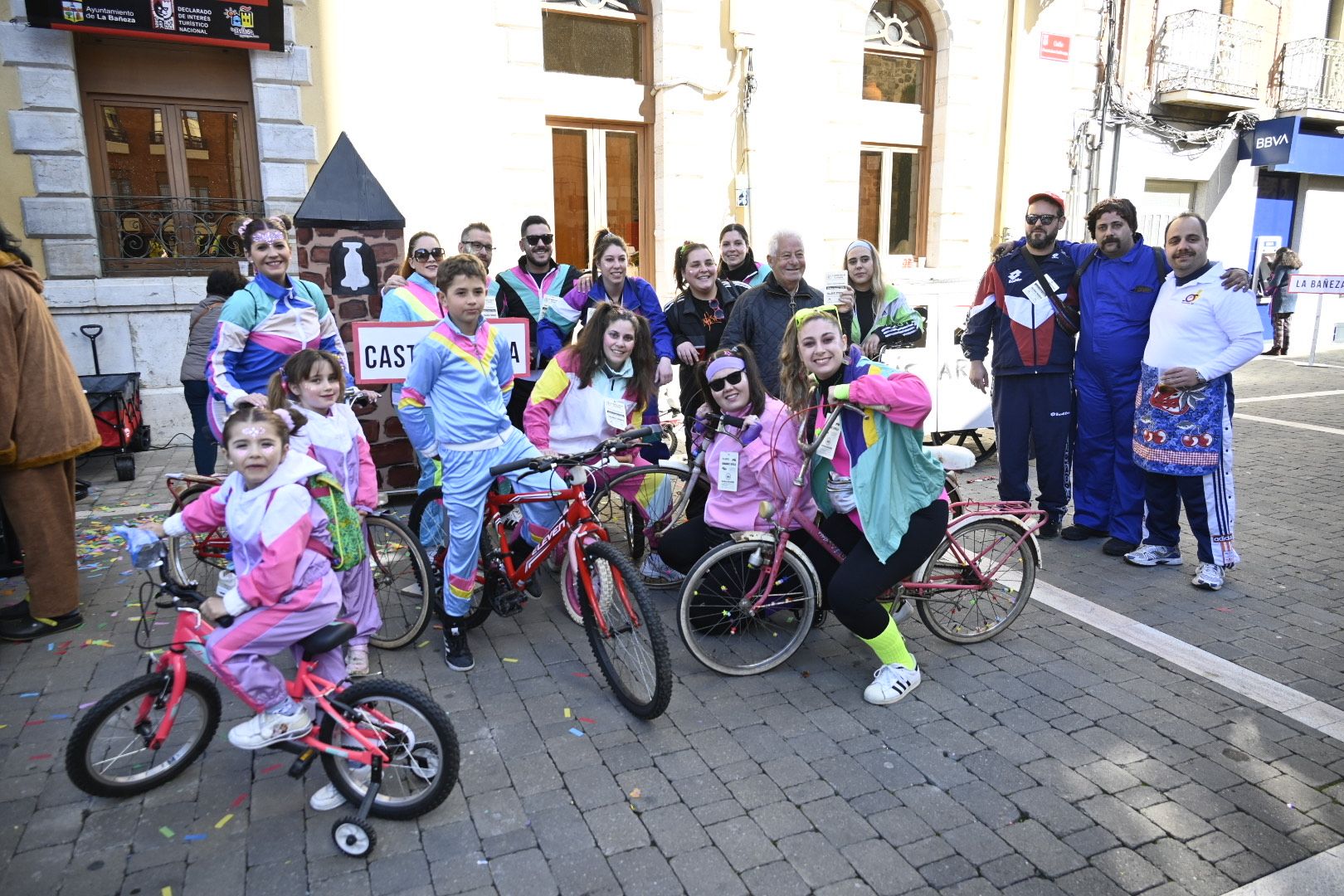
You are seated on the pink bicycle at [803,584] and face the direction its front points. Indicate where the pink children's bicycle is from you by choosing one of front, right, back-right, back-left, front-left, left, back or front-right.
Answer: front-left

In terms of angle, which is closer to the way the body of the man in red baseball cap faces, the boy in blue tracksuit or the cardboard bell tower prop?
the boy in blue tracksuit

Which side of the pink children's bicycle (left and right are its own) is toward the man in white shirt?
back

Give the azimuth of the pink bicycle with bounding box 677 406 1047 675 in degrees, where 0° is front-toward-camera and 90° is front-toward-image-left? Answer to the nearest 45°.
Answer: approximately 90°

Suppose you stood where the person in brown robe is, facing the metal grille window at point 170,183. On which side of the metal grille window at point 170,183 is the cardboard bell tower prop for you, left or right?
right

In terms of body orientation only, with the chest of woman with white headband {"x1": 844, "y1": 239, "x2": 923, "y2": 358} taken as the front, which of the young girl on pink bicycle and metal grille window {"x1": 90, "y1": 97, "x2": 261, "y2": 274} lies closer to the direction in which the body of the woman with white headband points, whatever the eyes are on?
the young girl on pink bicycle

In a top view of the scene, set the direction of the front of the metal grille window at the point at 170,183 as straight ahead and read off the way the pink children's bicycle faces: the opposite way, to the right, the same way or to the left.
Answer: to the right

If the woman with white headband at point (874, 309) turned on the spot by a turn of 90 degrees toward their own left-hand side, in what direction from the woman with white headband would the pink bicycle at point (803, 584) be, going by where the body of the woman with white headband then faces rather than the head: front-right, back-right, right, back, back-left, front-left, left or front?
front-right

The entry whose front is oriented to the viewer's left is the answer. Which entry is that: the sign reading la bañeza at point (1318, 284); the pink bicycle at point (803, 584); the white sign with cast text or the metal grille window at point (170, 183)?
the pink bicycle

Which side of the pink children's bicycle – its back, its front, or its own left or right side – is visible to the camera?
left
